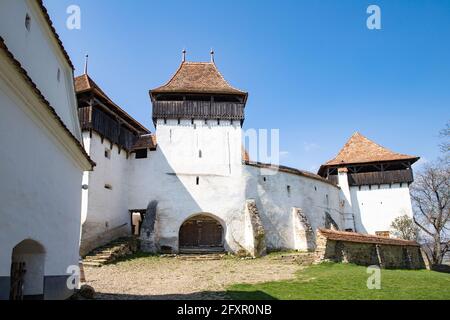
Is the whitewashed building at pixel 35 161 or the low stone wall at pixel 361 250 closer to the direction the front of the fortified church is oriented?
the whitewashed building

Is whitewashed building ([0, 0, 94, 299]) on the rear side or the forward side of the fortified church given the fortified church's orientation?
on the forward side

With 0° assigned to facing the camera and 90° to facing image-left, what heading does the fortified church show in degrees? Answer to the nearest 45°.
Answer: approximately 0°
